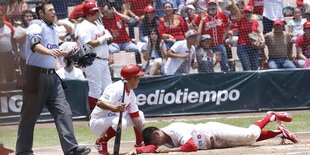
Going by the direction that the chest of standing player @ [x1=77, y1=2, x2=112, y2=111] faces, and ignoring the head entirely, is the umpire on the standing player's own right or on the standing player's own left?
on the standing player's own right

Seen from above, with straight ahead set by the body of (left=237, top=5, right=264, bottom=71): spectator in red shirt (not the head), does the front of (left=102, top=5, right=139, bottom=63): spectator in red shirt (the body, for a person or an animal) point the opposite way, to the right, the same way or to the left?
the same way

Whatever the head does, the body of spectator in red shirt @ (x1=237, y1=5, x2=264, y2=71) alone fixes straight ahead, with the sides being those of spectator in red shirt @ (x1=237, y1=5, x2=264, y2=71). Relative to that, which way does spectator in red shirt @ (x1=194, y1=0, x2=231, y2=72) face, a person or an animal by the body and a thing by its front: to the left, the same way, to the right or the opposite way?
the same way

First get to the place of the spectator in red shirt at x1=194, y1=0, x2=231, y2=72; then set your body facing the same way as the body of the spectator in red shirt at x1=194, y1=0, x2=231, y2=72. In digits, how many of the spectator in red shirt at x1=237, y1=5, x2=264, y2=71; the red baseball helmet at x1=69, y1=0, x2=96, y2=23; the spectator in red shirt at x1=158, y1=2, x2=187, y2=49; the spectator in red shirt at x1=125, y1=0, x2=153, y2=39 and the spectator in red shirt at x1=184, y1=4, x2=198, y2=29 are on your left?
1

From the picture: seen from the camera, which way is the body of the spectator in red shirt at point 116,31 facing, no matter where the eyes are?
toward the camera

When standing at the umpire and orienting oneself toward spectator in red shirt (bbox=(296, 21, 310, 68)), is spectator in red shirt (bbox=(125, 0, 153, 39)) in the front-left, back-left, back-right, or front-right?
front-left

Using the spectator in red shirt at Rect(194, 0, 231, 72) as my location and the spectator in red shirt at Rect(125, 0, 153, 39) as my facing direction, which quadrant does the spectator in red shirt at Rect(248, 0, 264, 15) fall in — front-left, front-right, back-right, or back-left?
back-right

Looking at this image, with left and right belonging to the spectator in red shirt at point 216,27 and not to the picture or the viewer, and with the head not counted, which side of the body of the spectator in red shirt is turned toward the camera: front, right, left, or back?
front

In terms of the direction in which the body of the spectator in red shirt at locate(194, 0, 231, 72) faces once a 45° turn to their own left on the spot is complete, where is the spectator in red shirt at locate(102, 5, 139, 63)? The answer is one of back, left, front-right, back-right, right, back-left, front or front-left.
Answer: back-right

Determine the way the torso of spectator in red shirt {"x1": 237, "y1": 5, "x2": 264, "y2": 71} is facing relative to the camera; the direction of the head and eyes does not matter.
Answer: toward the camera

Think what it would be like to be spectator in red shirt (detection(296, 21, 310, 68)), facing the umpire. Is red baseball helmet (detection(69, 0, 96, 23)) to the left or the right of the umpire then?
right

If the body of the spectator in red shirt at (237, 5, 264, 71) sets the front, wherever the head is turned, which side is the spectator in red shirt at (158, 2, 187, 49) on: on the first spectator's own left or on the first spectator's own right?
on the first spectator's own right
